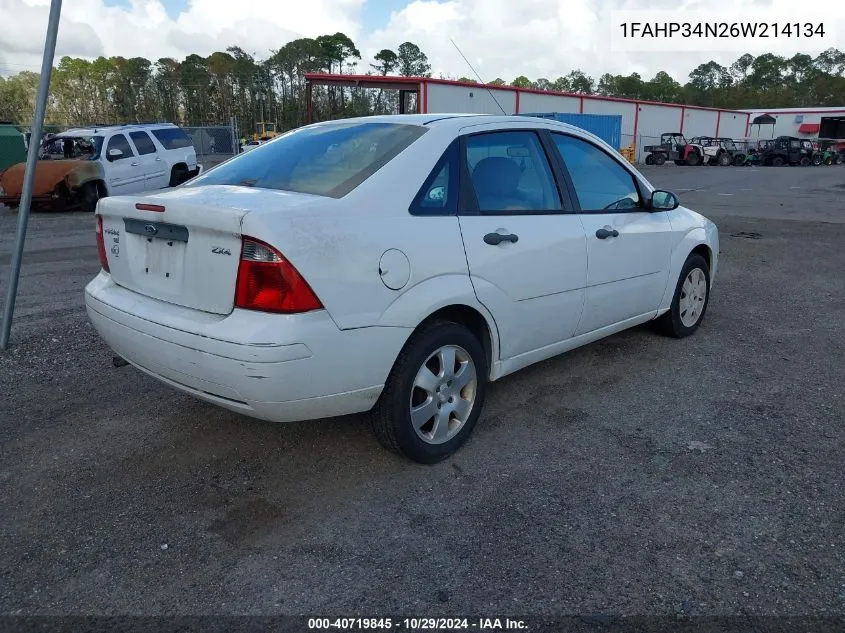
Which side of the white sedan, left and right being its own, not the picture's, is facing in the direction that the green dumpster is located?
left

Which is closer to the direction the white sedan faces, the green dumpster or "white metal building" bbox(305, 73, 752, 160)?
the white metal building

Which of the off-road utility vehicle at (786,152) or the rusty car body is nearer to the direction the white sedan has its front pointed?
the off-road utility vehicle

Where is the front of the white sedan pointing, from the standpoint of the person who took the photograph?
facing away from the viewer and to the right of the viewer

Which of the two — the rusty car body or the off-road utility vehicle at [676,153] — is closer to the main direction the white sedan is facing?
the off-road utility vehicle

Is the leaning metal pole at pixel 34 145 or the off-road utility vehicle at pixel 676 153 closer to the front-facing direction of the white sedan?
the off-road utility vehicle

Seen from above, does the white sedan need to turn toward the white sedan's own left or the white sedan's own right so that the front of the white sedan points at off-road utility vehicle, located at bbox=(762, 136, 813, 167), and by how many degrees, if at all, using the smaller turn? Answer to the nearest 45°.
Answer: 0° — it already faces it

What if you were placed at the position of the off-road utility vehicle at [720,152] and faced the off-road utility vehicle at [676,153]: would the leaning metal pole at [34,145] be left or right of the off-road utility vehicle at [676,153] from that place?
left

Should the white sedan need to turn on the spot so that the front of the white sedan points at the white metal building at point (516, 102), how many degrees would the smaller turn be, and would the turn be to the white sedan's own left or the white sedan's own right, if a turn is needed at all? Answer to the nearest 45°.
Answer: approximately 45° to the white sedan's own left
